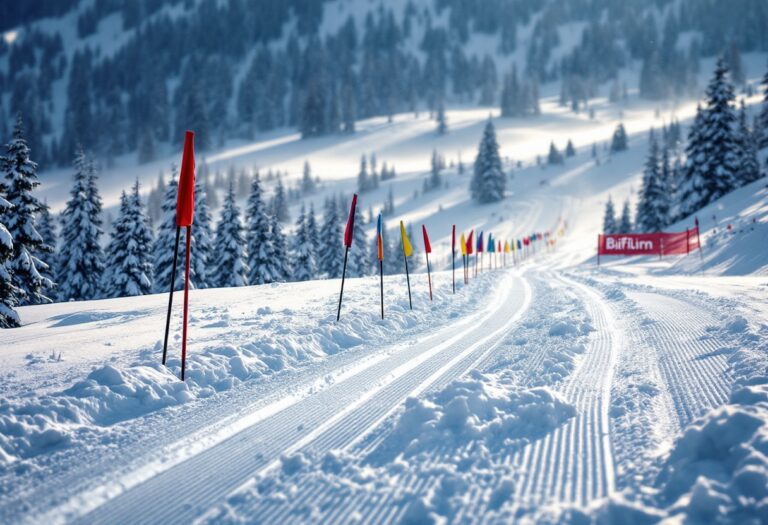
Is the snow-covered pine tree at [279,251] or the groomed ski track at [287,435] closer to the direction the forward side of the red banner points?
the groomed ski track

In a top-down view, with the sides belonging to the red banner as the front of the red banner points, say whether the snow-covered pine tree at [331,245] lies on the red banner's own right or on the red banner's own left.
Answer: on the red banner's own right

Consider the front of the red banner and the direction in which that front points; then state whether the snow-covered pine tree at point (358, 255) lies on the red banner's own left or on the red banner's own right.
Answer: on the red banner's own right

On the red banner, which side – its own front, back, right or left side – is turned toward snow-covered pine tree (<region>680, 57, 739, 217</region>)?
back

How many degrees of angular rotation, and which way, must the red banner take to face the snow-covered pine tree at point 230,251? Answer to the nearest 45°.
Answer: approximately 45° to its right

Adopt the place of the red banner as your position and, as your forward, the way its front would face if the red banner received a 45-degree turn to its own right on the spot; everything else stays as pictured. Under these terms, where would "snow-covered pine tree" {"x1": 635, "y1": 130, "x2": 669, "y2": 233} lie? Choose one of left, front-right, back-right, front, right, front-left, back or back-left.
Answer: back-right

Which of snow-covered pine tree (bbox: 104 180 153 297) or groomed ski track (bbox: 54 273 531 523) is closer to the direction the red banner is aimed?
the groomed ski track

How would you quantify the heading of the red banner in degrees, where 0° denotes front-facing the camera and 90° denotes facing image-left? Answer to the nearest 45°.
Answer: approximately 0°
